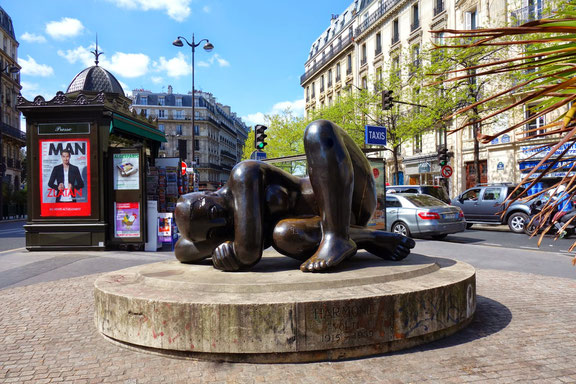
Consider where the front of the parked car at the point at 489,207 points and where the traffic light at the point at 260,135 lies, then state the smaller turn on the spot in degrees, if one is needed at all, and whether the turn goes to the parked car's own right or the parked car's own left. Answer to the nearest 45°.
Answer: approximately 45° to the parked car's own left

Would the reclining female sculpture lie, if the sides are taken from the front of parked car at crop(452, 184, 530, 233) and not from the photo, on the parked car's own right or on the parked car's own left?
on the parked car's own left

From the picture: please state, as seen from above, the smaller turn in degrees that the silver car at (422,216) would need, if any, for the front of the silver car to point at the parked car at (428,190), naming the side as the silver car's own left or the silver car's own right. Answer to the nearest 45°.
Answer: approximately 45° to the silver car's own right

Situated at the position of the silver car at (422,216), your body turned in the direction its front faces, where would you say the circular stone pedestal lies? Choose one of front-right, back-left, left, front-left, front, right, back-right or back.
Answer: back-left

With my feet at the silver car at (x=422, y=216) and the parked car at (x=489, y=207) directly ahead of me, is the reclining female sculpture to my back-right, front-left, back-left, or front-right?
back-right

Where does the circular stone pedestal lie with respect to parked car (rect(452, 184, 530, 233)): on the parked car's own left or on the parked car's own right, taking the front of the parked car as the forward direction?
on the parked car's own left

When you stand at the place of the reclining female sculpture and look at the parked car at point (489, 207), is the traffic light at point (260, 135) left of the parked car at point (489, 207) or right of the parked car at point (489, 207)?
left

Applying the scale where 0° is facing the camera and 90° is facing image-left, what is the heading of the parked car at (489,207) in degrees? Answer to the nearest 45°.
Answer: approximately 90°

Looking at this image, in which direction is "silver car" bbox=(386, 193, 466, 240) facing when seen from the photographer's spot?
facing away from the viewer and to the left of the viewer
